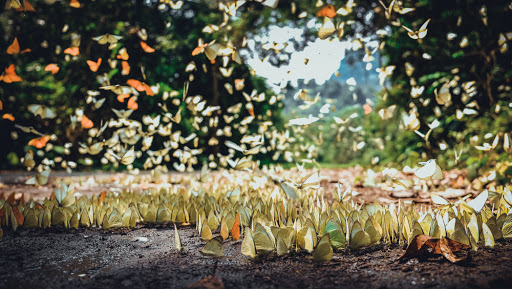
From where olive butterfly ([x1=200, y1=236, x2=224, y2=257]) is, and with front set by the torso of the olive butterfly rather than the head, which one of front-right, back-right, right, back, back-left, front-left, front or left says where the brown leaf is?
back

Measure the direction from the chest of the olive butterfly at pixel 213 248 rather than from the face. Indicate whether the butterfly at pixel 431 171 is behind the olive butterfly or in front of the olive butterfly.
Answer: behind

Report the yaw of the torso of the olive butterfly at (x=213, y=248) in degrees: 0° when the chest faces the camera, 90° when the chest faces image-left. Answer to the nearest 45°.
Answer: approximately 90°

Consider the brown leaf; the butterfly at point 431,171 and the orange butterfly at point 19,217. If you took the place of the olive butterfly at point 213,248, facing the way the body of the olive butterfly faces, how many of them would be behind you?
2

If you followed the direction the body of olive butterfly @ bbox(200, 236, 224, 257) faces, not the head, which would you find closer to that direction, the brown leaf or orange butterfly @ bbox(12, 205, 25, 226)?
the orange butterfly

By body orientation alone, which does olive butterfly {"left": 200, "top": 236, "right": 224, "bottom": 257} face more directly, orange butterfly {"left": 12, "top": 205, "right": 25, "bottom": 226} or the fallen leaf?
the orange butterfly

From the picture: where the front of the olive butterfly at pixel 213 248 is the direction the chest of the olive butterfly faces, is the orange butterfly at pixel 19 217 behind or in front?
in front
